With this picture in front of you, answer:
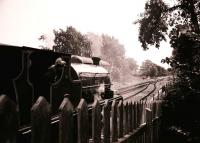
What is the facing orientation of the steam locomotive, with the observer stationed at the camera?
facing away from the viewer and to the right of the viewer
